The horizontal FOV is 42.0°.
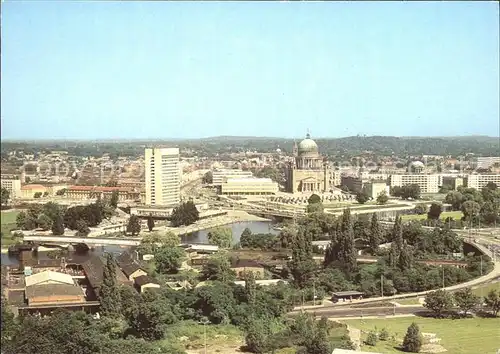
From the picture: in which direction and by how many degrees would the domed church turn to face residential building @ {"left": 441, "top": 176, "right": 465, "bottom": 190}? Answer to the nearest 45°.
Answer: approximately 45° to its left

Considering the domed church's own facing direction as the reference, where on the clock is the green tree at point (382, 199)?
The green tree is roughly at 11 o'clock from the domed church.

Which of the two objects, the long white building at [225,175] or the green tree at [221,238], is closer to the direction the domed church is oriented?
the green tree

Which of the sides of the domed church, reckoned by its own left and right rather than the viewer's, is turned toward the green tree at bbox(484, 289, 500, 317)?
front

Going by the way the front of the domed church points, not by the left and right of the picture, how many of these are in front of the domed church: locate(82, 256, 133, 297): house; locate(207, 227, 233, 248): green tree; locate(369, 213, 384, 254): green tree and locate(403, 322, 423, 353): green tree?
4

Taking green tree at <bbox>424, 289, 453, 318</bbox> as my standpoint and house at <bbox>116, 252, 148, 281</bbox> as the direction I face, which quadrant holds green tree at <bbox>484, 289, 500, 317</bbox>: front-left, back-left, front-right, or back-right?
back-right

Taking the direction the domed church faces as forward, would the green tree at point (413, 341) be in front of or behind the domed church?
in front

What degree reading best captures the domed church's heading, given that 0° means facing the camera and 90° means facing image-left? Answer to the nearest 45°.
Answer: approximately 0°

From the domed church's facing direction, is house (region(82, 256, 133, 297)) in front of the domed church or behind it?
in front
